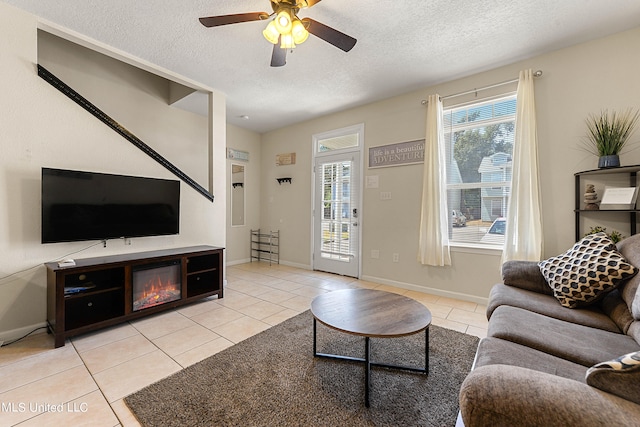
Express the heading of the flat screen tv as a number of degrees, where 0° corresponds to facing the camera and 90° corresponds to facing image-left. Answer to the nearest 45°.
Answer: approximately 315°

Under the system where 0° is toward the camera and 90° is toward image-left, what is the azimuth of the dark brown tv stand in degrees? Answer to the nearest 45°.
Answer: approximately 315°

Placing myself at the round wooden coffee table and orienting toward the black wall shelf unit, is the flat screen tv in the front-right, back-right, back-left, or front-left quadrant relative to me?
back-left
